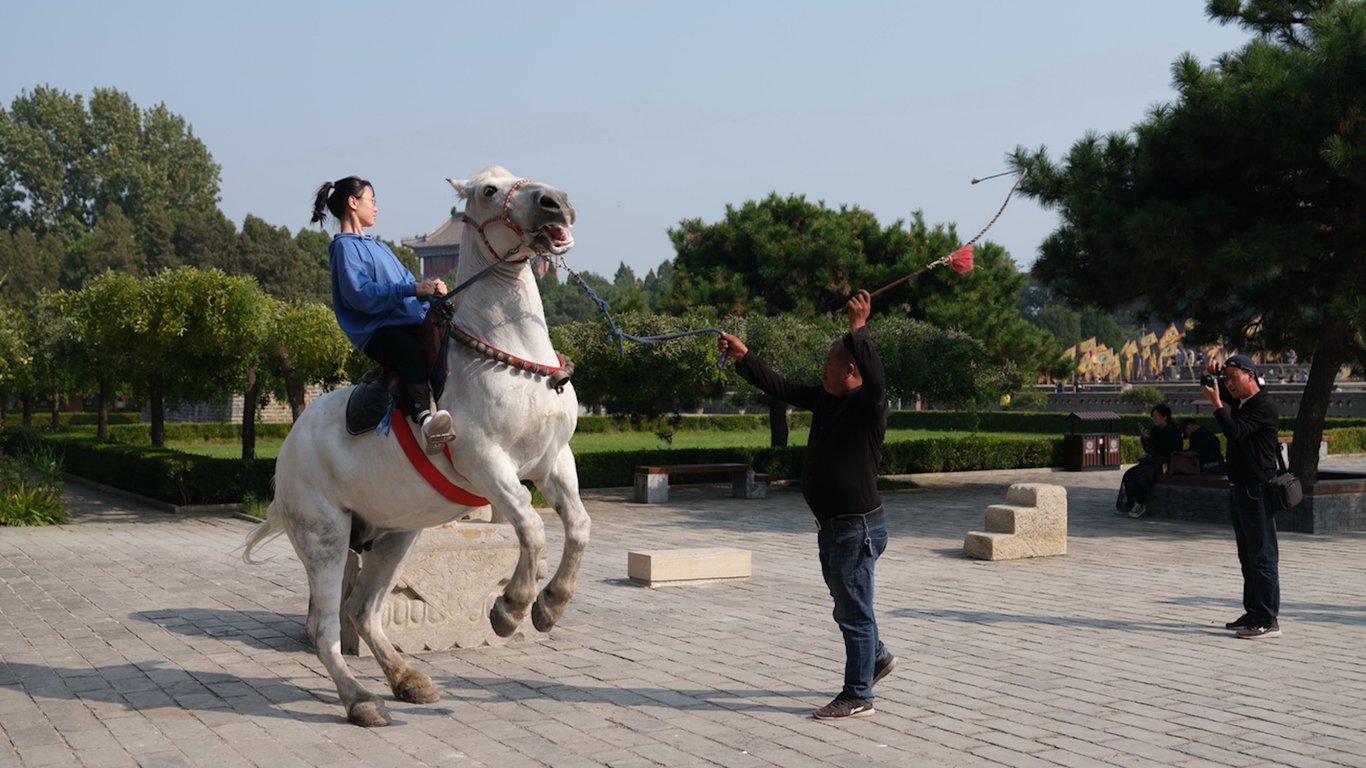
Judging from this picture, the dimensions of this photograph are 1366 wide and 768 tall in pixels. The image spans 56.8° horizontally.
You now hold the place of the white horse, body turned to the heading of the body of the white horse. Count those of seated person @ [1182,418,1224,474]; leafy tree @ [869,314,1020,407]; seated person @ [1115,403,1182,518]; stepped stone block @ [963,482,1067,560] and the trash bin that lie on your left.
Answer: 5

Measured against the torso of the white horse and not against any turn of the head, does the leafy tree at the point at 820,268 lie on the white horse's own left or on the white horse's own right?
on the white horse's own left

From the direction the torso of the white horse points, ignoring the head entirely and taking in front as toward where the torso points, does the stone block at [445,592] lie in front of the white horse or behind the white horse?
behind

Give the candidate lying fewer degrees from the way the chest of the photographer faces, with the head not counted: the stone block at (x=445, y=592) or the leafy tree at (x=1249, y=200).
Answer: the stone block

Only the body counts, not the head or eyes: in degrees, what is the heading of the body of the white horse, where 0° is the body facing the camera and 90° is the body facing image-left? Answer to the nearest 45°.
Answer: approximately 315°

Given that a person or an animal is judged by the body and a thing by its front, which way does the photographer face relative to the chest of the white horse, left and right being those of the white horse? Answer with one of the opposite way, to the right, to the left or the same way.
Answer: the opposite way

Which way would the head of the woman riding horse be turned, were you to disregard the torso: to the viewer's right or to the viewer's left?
to the viewer's right

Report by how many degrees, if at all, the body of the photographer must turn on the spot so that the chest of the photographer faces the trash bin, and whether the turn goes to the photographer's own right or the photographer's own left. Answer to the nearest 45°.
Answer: approximately 90° to the photographer's own right

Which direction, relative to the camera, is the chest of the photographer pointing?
to the viewer's left

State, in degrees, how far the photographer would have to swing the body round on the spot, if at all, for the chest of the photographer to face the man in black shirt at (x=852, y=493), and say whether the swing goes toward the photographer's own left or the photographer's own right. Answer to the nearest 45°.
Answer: approximately 45° to the photographer's own left
